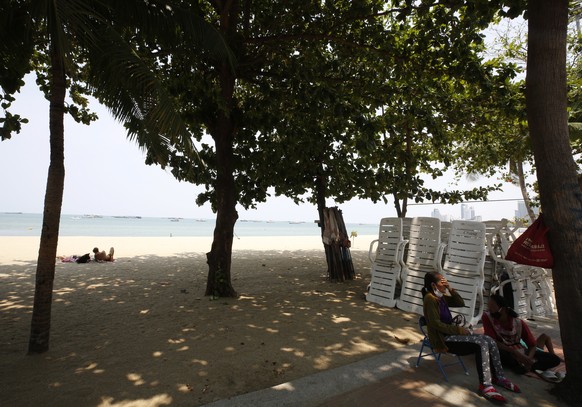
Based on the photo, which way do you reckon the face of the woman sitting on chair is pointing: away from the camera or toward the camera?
toward the camera

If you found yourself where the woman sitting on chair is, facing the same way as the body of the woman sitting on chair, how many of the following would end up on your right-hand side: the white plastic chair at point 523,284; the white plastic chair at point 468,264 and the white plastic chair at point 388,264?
0

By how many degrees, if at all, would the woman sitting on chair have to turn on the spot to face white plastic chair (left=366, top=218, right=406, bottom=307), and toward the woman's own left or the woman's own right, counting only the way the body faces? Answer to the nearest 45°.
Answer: approximately 135° to the woman's own left

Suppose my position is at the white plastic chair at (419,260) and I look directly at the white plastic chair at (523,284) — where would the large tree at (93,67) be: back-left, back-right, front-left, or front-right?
back-right

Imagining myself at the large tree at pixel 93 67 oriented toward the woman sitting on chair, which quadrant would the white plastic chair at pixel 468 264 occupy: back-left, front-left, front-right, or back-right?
front-left

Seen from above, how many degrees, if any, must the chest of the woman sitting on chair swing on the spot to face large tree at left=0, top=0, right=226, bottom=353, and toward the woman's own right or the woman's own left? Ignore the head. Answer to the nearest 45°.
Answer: approximately 180°

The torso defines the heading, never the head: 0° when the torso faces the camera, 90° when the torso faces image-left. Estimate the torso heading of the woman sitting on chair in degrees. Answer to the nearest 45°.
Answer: approximately 270°

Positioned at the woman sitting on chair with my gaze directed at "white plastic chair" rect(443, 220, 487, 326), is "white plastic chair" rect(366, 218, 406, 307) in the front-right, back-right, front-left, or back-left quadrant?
front-left

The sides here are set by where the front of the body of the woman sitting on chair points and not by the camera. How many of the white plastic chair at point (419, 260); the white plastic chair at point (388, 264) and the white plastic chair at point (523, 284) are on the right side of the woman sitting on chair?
0

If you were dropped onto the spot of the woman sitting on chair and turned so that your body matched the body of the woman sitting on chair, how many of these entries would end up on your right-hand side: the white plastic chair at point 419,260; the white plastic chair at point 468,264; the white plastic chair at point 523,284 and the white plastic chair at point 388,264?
0

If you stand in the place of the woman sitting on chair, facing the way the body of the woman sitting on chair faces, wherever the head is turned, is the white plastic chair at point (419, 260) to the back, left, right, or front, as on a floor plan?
left

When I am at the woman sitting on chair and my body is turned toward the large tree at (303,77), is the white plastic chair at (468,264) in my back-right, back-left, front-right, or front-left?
front-right

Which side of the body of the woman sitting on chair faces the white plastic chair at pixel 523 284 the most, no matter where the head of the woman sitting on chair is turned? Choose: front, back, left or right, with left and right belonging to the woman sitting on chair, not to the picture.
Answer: left

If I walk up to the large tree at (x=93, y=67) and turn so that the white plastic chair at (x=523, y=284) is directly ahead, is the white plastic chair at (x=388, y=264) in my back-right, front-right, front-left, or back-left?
front-left

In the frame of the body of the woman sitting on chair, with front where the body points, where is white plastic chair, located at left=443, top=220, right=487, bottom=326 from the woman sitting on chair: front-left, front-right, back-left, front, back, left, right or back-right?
left
